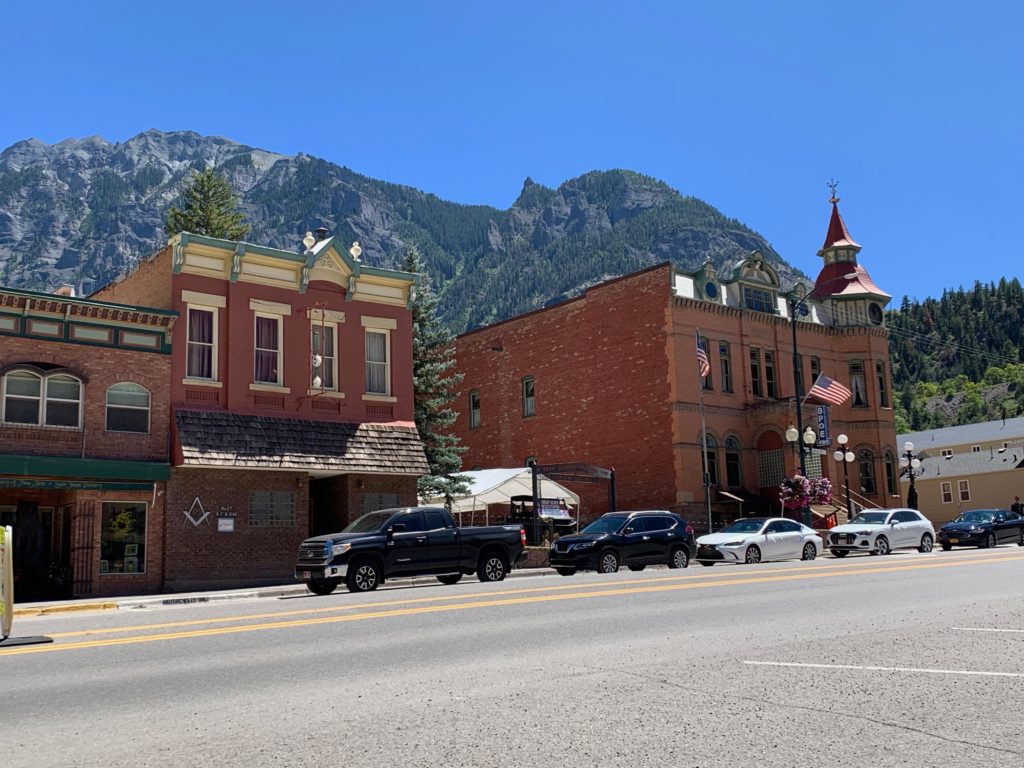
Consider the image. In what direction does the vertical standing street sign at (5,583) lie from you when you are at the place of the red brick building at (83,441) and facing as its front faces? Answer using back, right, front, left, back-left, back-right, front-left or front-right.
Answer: front

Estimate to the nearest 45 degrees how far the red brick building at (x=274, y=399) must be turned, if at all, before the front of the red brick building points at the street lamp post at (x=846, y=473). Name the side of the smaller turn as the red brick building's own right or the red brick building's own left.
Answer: approximately 90° to the red brick building's own left

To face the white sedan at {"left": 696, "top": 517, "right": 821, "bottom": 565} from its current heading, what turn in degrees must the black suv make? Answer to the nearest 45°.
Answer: approximately 180°

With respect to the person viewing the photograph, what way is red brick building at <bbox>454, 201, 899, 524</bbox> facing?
facing the viewer and to the right of the viewer

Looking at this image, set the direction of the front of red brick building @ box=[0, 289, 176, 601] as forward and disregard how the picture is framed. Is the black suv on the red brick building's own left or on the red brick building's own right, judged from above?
on the red brick building's own left

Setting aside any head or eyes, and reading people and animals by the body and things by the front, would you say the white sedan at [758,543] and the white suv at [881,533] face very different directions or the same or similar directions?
same or similar directions

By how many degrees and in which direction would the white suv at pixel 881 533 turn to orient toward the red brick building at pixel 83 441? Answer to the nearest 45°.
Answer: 0° — it already faces it

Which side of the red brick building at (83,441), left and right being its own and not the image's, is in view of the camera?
front

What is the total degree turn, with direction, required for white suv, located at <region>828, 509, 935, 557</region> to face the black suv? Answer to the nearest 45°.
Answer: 0° — it already faces it

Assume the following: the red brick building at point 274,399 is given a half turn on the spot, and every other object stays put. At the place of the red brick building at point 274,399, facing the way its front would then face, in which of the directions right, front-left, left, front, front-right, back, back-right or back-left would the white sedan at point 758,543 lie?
back-right

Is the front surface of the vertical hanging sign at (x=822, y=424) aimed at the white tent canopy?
yes

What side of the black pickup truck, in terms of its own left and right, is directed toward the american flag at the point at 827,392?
back

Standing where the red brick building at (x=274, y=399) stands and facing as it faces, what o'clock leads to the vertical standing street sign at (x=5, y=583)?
The vertical standing street sign is roughly at 2 o'clock from the red brick building.

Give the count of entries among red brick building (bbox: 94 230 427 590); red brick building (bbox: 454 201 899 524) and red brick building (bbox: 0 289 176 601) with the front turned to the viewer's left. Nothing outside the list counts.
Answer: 0

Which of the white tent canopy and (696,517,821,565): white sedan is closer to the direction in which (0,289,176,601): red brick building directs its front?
the white sedan

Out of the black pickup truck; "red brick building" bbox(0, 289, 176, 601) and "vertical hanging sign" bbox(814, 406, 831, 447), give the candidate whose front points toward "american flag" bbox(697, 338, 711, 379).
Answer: the vertical hanging sign

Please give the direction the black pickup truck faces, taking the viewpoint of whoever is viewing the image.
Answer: facing the viewer and to the left of the viewer

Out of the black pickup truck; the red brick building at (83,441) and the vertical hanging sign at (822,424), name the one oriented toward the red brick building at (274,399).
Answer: the vertical hanging sign

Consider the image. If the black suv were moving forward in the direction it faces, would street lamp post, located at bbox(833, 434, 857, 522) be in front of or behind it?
behind

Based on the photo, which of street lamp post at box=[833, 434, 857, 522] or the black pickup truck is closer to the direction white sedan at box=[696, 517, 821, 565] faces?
the black pickup truck

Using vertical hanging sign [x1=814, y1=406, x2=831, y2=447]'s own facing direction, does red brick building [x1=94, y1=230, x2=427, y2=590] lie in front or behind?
in front
